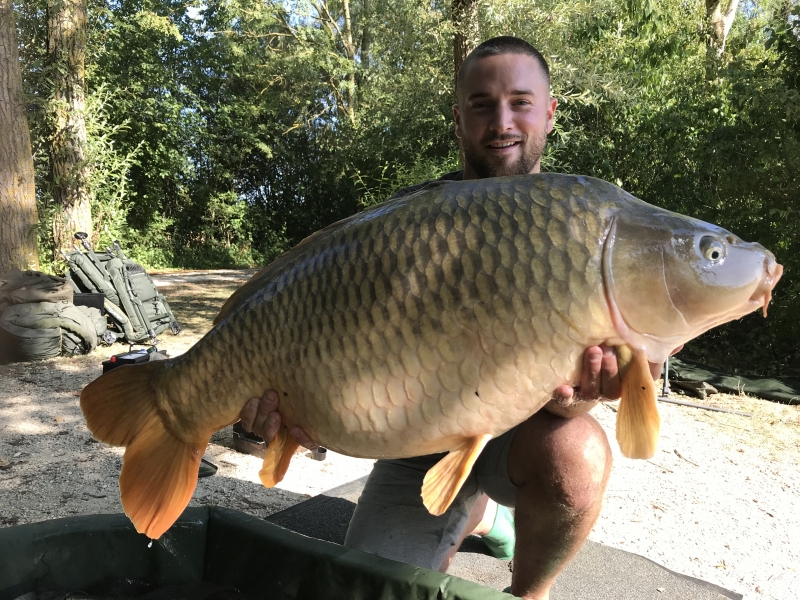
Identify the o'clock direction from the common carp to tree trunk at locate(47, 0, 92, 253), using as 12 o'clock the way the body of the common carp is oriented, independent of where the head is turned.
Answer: The tree trunk is roughly at 8 o'clock from the common carp.

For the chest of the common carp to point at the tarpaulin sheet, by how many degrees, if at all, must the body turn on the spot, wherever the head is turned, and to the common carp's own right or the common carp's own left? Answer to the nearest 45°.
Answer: approximately 45° to the common carp's own left

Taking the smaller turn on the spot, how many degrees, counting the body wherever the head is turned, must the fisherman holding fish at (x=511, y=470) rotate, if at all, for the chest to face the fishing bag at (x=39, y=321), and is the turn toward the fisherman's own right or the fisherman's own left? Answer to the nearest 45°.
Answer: approximately 135° to the fisherman's own right

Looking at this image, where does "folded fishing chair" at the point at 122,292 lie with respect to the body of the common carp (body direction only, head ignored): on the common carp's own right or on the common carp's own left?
on the common carp's own left

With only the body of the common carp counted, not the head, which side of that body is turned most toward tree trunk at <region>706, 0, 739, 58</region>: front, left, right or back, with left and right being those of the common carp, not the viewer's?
left

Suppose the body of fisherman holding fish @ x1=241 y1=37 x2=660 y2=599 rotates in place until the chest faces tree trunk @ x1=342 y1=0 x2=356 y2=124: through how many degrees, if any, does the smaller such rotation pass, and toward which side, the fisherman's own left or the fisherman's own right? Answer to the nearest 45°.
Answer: approximately 180°

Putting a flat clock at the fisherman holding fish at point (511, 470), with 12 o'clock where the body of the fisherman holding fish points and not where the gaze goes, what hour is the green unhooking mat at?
The green unhooking mat is roughly at 2 o'clock from the fisherman holding fish.

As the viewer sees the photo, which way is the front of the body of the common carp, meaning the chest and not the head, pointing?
to the viewer's right

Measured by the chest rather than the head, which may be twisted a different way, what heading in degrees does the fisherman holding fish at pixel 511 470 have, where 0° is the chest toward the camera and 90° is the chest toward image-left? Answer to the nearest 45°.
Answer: approximately 0°
